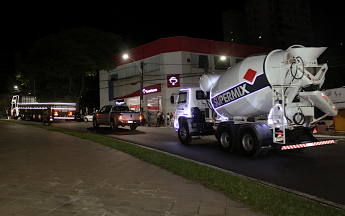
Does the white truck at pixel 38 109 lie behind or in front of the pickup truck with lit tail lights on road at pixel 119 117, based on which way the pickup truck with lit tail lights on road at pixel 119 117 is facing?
in front

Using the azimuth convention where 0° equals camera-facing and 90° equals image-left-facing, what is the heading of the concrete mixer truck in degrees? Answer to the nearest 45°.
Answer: approximately 135°

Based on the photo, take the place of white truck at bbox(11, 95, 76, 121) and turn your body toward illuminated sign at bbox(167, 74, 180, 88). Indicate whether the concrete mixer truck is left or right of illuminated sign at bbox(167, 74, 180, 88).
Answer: right

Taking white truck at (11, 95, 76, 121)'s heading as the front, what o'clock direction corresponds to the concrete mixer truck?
The concrete mixer truck is roughly at 7 o'clock from the white truck.

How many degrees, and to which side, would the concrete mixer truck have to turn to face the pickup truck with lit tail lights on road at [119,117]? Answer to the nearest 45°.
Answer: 0° — it already faces it

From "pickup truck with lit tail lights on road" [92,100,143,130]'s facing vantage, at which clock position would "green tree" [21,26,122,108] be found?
The green tree is roughly at 1 o'clock from the pickup truck with lit tail lights on road.

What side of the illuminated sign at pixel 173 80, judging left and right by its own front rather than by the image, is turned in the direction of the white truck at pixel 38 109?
right

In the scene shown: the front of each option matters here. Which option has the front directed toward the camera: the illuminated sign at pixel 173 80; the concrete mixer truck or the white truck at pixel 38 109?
the illuminated sign

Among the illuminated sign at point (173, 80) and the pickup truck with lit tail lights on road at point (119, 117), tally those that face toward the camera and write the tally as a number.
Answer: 1

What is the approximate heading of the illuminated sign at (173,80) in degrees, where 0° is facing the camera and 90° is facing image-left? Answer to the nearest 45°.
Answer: approximately 0°
